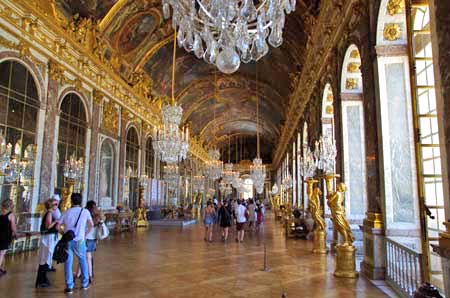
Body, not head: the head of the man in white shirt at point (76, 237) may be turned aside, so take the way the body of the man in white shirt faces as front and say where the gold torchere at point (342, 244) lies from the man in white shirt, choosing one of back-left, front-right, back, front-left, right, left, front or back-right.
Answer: right

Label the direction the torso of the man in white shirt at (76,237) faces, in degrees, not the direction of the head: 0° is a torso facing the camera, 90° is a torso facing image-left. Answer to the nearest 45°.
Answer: approximately 180°

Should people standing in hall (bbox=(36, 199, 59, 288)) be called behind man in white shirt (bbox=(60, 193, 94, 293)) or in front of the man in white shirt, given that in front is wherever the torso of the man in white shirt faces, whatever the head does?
in front

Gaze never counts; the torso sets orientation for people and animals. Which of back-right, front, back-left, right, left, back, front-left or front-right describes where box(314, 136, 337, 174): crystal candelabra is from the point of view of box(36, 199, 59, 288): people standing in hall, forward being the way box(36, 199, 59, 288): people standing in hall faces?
front

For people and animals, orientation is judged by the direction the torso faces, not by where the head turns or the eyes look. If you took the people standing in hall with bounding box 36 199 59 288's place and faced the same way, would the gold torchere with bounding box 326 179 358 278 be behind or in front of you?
in front
